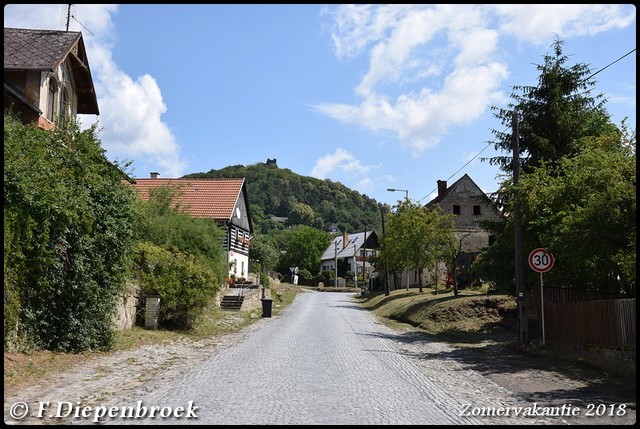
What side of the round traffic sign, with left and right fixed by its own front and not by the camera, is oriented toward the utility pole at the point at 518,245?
right

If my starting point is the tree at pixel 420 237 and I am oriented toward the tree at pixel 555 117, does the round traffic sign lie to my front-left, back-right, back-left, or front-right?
front-right

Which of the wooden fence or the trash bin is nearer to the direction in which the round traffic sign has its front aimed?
the wooden fence

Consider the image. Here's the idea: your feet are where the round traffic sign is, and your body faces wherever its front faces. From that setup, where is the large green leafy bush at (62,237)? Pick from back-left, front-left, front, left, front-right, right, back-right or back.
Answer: front-right

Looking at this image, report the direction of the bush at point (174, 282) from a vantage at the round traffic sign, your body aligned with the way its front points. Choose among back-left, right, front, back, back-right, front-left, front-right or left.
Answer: right

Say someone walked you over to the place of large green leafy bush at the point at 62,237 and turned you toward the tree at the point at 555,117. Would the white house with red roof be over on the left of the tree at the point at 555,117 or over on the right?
left

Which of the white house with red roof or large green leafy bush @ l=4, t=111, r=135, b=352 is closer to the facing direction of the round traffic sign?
the large green leafy bush

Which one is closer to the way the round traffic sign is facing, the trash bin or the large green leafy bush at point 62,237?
the large green leafy bush

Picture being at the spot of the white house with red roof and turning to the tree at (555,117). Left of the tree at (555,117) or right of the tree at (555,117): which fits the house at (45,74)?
right

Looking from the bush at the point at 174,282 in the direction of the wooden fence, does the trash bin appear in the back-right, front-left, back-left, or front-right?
back-left

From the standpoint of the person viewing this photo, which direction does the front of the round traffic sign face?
facing the viewer

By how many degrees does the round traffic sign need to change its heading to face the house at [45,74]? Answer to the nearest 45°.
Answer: approximately 90° to its right

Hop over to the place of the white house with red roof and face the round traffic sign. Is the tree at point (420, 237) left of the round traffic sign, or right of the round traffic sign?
left
